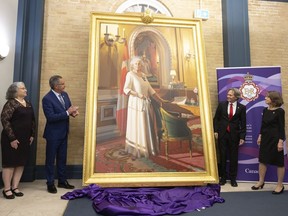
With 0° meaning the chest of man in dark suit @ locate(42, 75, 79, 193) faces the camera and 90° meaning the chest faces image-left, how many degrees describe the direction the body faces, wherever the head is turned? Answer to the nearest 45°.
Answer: approximately 315°

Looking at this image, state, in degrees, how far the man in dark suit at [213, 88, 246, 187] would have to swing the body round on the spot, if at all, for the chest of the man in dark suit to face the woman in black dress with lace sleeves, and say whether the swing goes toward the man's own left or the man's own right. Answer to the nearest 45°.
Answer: approximately 45° to the man's own right

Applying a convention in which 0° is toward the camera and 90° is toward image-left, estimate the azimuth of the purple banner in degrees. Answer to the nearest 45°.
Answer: approximately 0°

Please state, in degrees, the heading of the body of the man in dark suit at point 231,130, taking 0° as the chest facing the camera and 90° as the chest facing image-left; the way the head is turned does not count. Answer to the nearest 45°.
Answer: approximately 0°

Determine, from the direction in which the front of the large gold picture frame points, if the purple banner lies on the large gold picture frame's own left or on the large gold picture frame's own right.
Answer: on the large gold picture frame's own left
